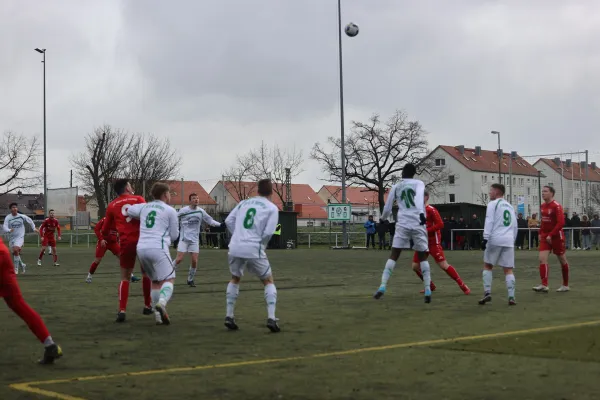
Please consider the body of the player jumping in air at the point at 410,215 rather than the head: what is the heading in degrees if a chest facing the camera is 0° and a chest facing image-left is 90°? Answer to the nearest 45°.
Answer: approximately 180°

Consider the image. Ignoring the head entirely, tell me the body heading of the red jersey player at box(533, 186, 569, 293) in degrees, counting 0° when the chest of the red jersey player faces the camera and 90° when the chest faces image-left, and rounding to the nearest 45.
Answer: approximately 45°

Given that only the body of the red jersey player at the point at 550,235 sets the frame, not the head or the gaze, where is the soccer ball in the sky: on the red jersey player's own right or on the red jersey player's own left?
on the red jersey player's own right

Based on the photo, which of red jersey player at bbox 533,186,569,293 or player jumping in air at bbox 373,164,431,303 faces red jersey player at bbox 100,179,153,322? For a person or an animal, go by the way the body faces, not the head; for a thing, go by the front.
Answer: red jersey player at bbox 533,186,569,293

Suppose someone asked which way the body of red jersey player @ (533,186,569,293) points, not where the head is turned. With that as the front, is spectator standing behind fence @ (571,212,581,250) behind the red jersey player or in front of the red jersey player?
behind

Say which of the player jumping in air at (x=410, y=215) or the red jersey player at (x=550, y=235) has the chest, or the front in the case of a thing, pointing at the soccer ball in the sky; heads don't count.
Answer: the player jumping in air

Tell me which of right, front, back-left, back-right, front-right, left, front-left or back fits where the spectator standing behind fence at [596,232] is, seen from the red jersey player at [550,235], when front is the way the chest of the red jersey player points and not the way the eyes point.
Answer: back-right

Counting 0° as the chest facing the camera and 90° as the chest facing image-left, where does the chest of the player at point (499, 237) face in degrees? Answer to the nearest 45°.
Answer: approximately 135°
